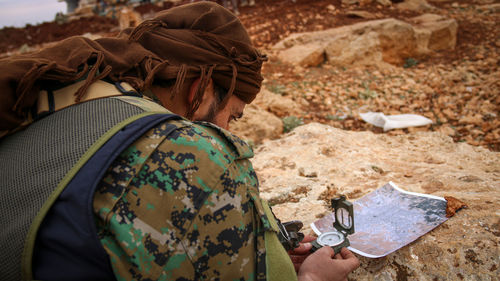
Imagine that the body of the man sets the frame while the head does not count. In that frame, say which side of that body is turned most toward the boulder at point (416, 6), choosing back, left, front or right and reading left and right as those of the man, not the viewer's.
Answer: front

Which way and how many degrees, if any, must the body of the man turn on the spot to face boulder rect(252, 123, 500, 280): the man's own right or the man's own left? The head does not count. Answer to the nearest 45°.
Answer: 0° — they already face it

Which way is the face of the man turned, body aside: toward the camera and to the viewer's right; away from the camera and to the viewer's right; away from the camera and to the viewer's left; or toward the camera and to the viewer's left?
away from the camera and to the viewer's right

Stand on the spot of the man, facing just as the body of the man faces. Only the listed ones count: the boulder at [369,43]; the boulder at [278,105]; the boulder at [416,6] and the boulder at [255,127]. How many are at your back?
0

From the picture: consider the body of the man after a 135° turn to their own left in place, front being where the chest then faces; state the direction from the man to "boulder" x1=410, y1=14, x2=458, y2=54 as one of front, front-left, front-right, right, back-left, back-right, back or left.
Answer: back-right

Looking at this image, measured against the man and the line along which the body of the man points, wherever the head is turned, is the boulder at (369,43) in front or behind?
in front

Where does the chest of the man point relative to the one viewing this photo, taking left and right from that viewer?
facing away from the viewer and to the right of the viewer

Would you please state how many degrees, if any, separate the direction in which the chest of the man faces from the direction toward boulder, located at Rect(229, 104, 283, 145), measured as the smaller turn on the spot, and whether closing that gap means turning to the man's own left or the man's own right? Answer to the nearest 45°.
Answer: approximately 45° to the man's own left

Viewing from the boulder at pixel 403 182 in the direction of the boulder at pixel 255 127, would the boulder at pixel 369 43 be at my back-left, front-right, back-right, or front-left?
front-right
